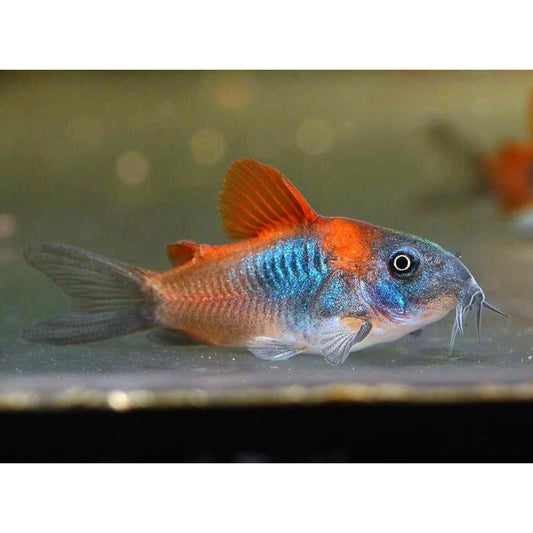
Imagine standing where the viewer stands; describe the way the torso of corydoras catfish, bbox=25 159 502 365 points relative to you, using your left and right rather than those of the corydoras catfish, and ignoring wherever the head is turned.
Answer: facing to the right of the viewer

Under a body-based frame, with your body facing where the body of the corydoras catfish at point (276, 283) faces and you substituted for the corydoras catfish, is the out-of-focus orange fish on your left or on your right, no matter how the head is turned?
on your left
